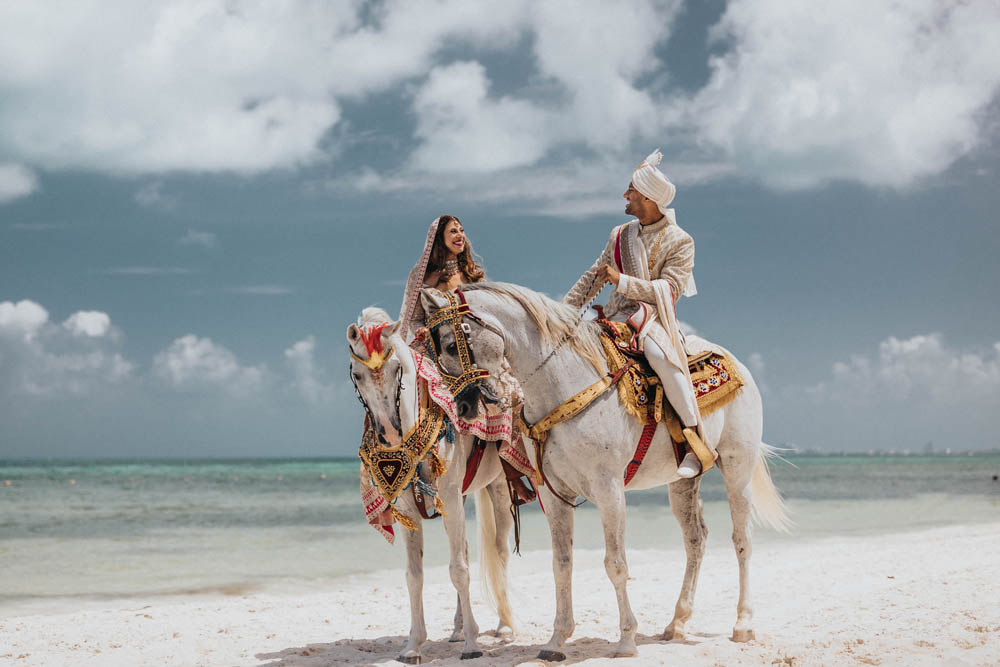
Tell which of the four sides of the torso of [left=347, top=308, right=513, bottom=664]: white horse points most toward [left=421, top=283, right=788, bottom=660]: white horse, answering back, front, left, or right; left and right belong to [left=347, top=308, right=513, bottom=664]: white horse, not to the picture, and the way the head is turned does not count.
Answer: left

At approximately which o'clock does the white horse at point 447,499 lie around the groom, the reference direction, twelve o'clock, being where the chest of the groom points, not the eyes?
The white horse is roughly at 1 o'clock from the groom.

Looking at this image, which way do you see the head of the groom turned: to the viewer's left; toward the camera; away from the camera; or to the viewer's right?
to the viewer's left

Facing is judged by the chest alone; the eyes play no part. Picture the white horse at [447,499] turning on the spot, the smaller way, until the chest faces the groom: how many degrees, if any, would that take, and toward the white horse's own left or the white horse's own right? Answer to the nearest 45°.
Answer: approximately 135° to the white horse's own left

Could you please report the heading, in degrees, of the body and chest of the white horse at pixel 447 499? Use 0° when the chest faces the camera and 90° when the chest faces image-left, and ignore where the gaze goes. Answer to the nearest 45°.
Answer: approximately 45°

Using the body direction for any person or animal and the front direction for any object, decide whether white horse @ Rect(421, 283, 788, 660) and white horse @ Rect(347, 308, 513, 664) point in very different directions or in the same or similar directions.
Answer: same or similar directions

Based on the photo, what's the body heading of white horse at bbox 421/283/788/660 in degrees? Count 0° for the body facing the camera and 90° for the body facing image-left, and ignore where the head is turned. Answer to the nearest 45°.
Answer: approximately 45°

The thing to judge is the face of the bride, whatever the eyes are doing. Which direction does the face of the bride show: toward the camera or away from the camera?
toward the camera

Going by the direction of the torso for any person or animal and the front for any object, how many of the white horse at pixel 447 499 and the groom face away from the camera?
0

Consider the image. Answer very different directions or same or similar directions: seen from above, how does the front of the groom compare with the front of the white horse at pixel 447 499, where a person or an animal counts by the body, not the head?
same or similar directions

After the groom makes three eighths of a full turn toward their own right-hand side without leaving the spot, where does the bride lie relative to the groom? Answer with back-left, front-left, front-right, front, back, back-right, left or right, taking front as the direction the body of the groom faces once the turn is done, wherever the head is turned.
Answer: left

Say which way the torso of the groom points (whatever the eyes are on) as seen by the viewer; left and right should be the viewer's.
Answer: facing the viewer and to the left of the viewer

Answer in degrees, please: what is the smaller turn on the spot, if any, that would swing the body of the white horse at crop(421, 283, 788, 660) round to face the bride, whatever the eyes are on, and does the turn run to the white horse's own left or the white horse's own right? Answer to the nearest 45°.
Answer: approximately 90° to the white horse's own right
